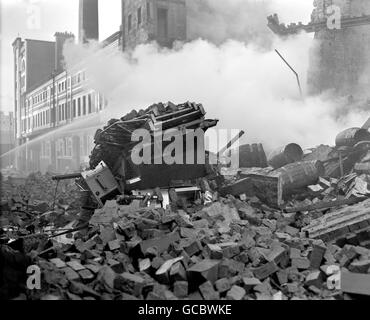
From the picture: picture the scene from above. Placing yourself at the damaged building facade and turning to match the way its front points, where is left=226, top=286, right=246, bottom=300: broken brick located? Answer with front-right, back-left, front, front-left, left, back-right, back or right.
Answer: front-right

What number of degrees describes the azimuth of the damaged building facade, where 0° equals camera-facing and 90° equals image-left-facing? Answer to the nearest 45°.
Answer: approximately 315°
